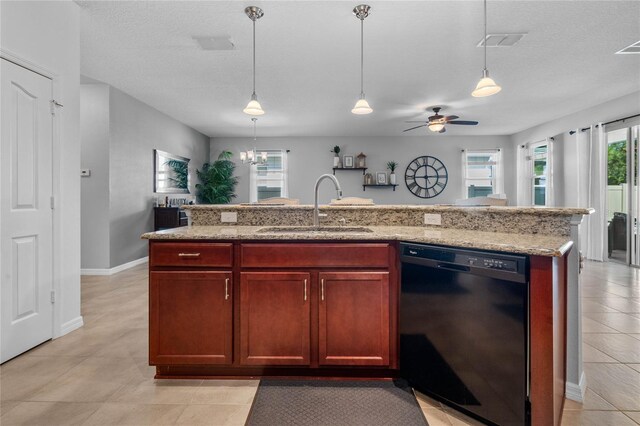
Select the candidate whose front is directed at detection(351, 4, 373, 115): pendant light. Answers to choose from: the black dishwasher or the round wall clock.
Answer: the round wall clock

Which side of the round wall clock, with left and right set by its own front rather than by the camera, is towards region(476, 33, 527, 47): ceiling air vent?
front

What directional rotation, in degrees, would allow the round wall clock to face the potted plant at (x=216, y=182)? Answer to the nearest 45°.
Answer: approximately 45° to its right

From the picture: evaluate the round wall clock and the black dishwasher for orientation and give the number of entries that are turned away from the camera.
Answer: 0

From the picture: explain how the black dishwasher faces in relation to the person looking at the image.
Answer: facing the viewer and to the left of the viewer

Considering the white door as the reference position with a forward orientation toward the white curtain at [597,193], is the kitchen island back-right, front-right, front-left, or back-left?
front-right

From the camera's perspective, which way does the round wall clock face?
toward the camera

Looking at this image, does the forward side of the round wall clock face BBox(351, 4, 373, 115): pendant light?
yes

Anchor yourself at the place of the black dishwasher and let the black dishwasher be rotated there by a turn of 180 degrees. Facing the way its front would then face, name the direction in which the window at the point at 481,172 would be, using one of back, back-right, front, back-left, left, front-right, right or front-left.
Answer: front-left

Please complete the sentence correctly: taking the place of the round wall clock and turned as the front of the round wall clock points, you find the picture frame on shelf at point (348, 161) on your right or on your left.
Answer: on your right
